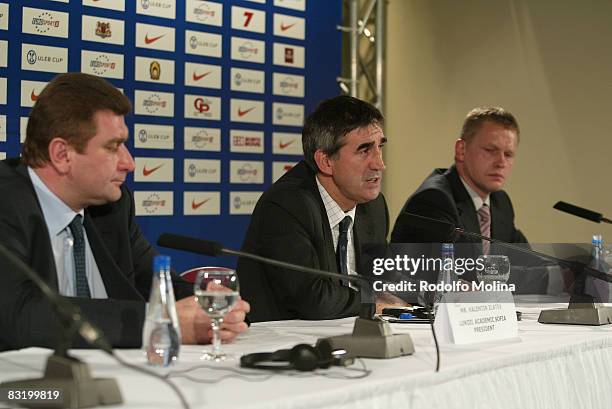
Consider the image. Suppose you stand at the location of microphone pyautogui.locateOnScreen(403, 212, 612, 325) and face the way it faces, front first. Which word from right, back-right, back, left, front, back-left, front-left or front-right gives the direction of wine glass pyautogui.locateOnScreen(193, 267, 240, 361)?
front-left

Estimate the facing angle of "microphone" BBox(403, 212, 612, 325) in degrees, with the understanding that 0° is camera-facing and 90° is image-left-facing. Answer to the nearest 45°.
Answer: approximately 90°

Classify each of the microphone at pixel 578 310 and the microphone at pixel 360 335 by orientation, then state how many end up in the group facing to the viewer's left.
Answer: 2

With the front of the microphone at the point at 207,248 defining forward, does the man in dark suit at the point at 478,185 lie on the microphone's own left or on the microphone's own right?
on the microphone's own right

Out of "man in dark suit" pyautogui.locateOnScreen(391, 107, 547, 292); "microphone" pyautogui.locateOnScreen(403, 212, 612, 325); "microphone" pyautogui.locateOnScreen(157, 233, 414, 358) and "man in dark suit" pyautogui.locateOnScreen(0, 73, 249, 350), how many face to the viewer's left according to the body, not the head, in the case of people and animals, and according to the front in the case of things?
2

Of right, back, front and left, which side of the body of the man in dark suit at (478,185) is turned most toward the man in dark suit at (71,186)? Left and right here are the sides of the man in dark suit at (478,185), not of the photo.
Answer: right

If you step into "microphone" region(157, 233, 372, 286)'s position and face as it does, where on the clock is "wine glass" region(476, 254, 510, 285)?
The wine glass is roughly at 5 o'clock from the microphone.

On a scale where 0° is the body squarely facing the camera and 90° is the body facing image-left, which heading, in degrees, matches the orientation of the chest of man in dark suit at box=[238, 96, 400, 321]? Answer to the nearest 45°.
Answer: approximately 315°

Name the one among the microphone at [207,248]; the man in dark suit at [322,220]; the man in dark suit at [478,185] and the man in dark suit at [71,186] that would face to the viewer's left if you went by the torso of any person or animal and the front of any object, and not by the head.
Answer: the microphone

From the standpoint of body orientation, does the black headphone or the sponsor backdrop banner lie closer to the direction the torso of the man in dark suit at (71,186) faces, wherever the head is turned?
the black headphone

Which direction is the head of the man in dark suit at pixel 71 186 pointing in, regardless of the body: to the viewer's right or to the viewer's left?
to the viewer's right

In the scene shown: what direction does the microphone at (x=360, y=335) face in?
to the viewer's left
